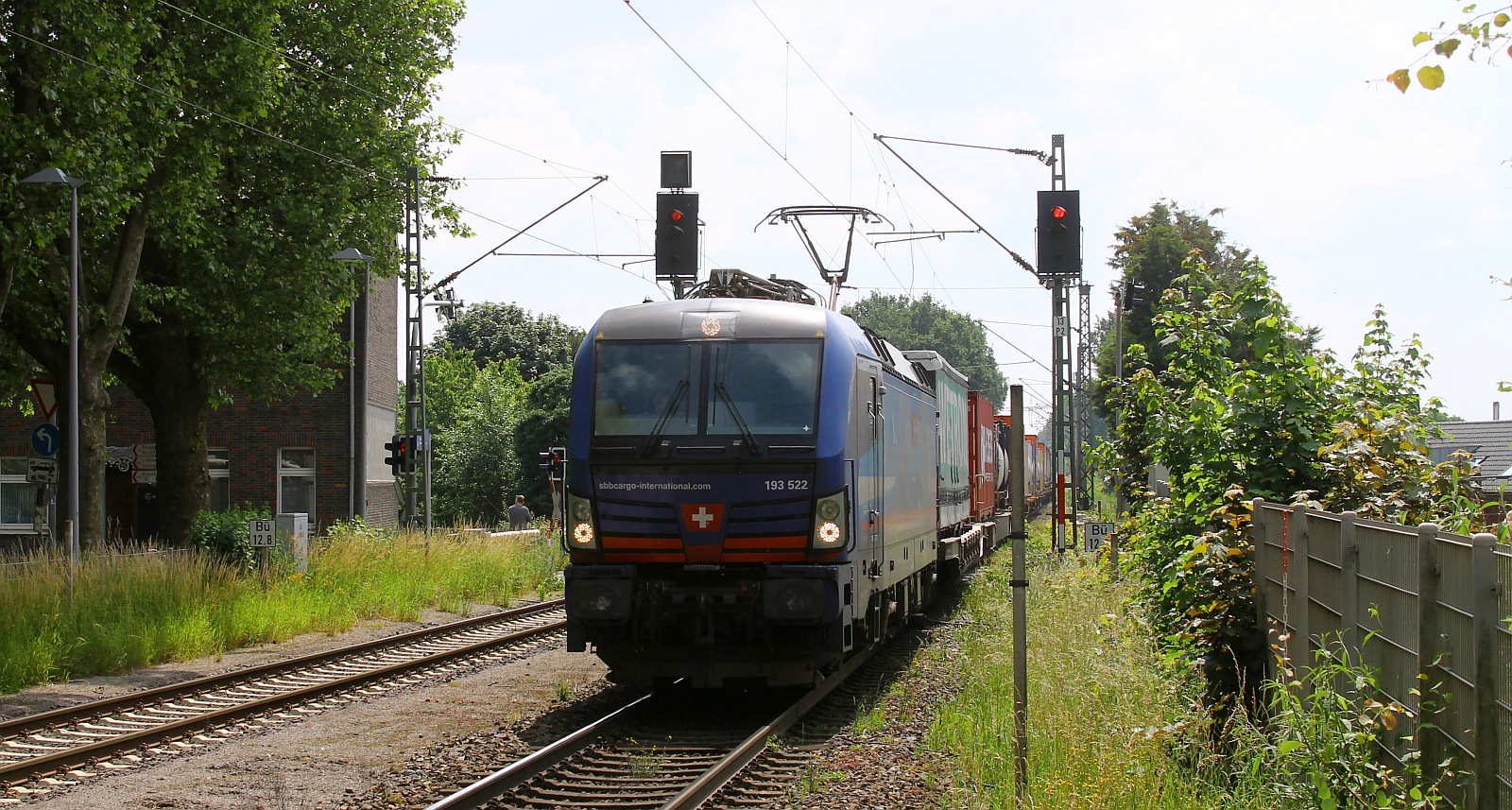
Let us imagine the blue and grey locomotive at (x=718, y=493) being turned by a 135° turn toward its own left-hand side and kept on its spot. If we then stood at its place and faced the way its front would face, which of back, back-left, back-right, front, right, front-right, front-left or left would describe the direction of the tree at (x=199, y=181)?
left

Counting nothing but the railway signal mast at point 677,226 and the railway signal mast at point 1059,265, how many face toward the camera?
2

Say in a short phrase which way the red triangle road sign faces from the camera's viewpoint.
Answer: facing the viewer

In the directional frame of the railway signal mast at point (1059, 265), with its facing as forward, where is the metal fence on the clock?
The metal fence is roughly at 12 o'clock from the railway signal mast.

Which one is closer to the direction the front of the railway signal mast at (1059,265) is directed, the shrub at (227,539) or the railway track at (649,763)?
the railway track

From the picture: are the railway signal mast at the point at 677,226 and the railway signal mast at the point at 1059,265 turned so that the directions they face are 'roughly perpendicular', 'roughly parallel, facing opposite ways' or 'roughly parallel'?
roughly parallel

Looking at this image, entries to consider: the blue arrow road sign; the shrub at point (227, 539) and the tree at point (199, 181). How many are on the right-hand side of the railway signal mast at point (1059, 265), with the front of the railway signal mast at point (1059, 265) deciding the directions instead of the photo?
3

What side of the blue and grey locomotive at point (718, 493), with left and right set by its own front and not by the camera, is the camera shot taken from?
front

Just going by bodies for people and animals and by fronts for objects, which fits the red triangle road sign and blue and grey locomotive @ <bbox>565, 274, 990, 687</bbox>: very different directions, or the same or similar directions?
same or similar directions

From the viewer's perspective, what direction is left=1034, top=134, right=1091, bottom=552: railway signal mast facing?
toward the camera

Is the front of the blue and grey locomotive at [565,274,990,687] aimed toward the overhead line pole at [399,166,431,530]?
no

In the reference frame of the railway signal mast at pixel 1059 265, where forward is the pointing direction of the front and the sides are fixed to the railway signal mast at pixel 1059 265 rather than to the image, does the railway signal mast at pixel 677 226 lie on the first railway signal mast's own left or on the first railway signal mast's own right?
on the first railway signal mast's own right

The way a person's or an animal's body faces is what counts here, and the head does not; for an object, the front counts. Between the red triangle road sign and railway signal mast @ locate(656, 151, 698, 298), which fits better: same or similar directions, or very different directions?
same or similar directions

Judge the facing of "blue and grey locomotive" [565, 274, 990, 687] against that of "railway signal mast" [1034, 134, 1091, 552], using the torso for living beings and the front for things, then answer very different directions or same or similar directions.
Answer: same or similar directions
